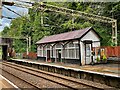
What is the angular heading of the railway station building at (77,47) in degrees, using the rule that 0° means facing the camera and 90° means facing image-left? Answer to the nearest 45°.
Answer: approximately 45°
